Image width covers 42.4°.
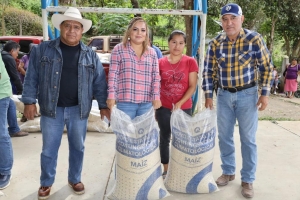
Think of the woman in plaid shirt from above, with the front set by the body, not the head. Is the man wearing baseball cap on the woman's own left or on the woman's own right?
on the woman's own left

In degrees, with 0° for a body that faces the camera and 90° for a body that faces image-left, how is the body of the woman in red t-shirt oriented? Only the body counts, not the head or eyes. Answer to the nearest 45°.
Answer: approximately 0°

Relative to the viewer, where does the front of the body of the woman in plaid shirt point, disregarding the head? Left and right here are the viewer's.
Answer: facing the viewer

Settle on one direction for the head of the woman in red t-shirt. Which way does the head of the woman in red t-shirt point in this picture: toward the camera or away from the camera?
toward the camera

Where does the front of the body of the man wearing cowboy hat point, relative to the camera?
toward the camera

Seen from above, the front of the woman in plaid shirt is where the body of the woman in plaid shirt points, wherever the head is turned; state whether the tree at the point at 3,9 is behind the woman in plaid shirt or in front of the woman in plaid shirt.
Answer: behind
